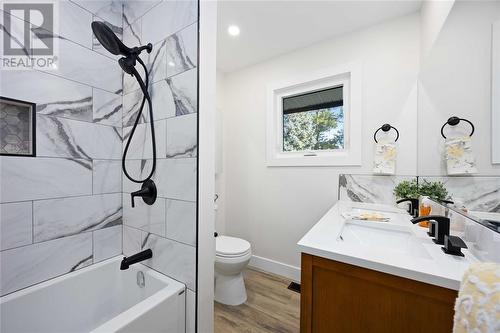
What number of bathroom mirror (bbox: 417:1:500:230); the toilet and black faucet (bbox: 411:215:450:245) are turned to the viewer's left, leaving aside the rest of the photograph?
2

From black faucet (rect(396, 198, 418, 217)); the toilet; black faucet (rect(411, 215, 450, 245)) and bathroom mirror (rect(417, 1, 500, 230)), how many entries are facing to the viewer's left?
3

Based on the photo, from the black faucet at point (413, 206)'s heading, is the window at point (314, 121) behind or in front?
in front

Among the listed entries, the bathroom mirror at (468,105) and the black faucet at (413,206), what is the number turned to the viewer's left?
2

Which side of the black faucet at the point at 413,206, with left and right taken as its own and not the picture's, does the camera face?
left

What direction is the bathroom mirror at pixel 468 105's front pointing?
to the viewer's left

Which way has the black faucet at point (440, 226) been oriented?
to the viewer's left

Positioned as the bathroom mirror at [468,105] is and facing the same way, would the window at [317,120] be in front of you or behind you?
in front

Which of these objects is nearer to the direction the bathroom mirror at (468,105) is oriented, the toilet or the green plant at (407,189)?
the toilet
